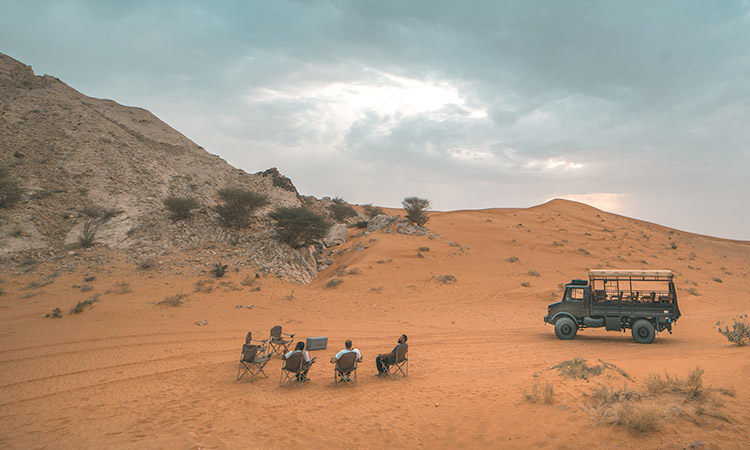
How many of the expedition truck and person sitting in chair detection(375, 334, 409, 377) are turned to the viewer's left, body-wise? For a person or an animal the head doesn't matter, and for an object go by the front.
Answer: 2

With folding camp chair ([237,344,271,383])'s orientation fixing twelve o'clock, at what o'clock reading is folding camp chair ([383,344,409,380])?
folding camp chair ([383,344,409,380]) is roughly at 2 o'clock from folding camp chair ([237,344,271,383]).

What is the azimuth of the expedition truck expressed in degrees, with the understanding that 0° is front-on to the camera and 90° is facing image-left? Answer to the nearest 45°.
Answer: approximately 90°

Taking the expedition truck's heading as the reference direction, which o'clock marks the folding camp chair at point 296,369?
The folding camp chair is roughly at 10 o'clock from the expedition truck.

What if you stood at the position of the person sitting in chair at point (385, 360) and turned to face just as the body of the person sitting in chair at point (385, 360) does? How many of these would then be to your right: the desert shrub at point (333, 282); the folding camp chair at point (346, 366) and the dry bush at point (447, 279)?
2

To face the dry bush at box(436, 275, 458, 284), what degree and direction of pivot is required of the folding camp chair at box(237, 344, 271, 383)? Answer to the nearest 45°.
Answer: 0° — it already faces it

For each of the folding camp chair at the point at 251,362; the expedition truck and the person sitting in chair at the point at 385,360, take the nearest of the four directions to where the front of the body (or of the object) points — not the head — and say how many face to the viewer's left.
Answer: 2

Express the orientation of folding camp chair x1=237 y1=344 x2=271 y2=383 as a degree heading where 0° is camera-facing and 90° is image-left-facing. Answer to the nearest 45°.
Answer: approximately 225°

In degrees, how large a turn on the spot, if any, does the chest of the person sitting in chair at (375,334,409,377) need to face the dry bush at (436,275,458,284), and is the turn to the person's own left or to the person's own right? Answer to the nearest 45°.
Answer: approximately 90° to the person's own right

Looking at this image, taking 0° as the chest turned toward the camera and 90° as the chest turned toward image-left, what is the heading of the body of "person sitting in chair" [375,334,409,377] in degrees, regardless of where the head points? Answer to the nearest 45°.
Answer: approximately 90°

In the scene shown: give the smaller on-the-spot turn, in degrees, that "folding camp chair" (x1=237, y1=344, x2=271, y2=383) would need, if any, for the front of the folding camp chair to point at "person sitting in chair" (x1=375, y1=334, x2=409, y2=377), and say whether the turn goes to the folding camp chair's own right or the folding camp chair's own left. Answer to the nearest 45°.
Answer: approximately 45° to the folding camp chair's own right
